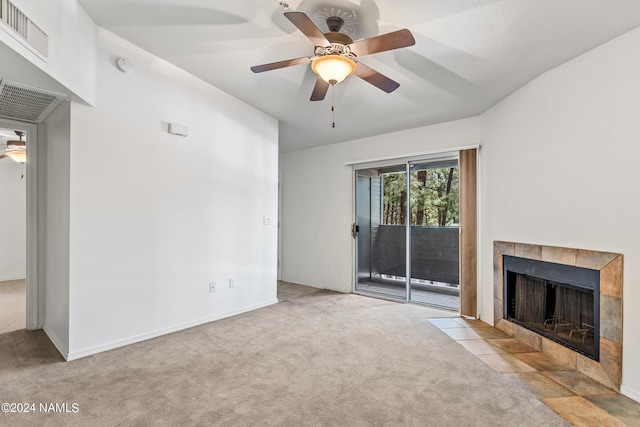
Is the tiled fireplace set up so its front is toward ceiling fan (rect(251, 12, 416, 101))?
yes

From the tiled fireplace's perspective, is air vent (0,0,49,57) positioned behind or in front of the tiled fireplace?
in front

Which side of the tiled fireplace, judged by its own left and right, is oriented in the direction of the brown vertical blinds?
right

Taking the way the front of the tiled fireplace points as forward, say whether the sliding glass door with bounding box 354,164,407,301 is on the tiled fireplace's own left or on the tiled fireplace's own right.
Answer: on the tiled fireplace's own right

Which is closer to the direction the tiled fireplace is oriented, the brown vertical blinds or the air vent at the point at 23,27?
the air vent

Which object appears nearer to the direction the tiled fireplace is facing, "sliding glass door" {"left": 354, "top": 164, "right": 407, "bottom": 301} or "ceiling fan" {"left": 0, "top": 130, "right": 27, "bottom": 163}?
the ceiling fan

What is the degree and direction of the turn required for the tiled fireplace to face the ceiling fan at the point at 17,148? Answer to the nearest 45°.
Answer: approximately 45° to its right

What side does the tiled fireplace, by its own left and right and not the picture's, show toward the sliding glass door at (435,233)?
right

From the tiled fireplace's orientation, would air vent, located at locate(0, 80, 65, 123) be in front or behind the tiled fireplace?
in front

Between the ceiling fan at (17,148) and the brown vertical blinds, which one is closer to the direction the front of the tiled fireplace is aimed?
the ceiling fan

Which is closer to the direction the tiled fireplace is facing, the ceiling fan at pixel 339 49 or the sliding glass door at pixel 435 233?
the ceiling fan

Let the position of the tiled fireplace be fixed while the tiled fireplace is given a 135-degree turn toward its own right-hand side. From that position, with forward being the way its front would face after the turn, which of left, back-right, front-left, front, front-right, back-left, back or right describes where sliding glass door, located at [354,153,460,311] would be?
front-left

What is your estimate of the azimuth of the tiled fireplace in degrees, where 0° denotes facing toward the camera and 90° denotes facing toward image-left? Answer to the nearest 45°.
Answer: approximately 45°
